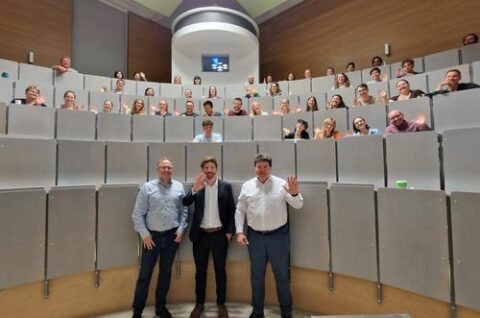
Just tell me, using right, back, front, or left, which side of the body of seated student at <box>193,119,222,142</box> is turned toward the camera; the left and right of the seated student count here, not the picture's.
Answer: front

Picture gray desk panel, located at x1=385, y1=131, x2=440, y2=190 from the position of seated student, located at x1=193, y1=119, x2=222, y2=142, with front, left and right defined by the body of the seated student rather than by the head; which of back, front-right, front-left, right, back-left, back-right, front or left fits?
front-left

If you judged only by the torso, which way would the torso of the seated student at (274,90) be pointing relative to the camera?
toward the camera

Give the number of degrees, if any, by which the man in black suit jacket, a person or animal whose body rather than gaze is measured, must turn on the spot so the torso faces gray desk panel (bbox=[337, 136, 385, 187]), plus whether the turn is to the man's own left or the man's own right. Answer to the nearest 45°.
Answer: approximately 90° to the man's own left

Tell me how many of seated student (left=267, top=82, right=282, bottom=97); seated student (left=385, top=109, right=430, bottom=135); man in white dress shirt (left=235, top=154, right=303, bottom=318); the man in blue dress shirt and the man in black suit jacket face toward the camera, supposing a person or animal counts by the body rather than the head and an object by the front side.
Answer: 5

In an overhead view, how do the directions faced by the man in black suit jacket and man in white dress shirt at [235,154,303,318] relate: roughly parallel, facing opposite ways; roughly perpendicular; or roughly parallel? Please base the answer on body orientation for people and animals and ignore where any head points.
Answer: roughly parallel

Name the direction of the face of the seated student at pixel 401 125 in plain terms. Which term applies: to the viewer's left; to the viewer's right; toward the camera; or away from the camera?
toward the camera

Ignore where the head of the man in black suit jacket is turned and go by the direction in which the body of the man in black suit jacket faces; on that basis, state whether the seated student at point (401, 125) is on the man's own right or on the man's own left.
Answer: on the man's own left

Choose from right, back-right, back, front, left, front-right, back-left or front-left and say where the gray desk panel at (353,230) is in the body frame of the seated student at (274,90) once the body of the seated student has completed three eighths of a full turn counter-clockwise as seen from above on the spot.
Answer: back-right

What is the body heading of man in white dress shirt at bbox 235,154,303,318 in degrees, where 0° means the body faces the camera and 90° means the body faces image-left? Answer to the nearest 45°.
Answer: approximately 0°

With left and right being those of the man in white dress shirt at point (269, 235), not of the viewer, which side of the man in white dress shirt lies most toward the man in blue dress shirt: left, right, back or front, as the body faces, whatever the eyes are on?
right

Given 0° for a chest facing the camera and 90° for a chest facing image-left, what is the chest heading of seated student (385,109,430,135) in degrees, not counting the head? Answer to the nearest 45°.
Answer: approximately 0°

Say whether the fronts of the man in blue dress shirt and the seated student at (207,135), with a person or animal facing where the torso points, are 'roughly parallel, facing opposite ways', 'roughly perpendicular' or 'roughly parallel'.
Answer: roughly parallel

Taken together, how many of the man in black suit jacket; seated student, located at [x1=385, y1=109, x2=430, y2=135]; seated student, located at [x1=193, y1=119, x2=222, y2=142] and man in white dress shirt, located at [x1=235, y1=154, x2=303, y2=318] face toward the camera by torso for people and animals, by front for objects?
4

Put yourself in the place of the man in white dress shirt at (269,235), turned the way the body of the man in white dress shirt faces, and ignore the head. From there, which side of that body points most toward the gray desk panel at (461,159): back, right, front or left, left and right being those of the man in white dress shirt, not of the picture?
left

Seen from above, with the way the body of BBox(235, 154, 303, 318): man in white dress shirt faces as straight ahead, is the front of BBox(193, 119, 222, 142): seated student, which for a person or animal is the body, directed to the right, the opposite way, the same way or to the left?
the same way

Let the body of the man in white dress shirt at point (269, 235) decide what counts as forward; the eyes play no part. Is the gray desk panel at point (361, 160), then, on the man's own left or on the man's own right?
on the man's own left
